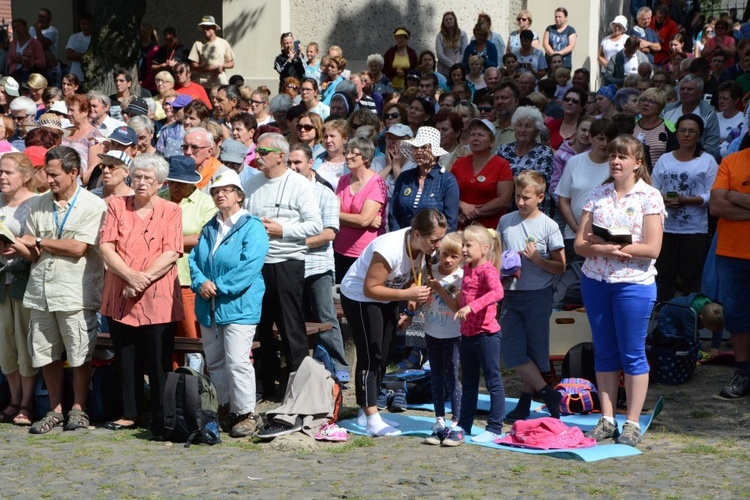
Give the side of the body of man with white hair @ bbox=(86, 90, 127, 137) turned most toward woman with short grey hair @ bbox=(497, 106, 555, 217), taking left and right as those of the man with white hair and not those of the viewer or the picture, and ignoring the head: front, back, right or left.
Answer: left

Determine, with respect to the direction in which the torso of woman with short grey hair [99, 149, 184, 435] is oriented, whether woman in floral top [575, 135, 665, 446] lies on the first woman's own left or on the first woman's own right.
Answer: on the first woman's own left

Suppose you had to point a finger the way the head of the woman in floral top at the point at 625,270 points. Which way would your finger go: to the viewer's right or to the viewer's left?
to the viewer's left

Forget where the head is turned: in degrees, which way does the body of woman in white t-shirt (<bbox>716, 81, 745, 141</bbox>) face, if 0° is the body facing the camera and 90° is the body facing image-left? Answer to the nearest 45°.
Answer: approximately 45°

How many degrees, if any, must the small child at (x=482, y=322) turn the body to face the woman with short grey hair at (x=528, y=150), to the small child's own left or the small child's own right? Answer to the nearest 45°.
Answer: approximately 135° to the small child's own right

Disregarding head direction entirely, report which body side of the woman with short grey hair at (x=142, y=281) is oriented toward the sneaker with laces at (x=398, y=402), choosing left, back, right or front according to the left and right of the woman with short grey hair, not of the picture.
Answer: left

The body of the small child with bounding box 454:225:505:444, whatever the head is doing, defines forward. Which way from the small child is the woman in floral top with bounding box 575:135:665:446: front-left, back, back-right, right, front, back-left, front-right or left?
back-left
